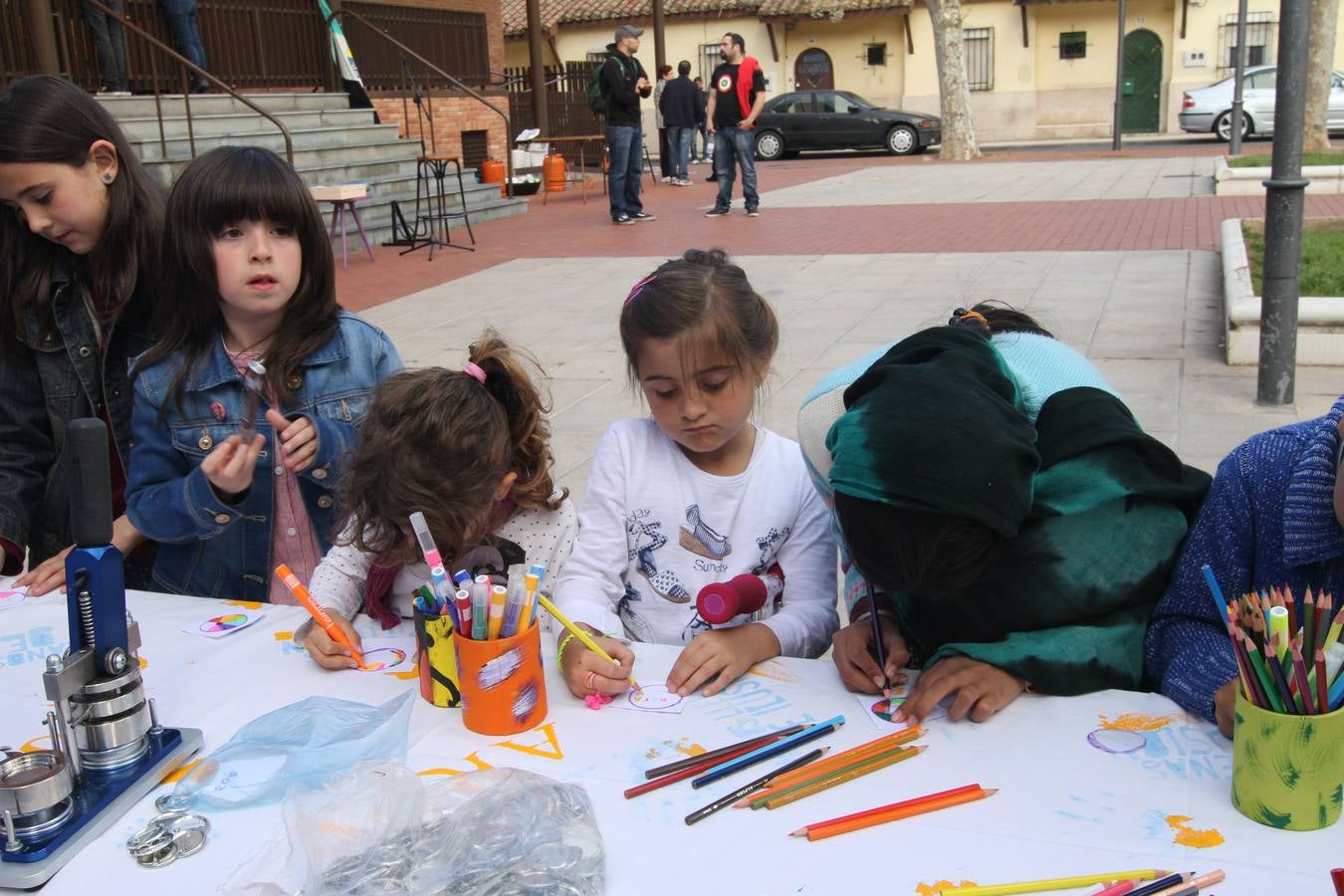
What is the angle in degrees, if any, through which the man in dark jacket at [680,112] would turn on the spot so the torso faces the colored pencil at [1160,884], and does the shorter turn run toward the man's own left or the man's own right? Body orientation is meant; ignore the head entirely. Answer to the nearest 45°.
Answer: approximately 180°

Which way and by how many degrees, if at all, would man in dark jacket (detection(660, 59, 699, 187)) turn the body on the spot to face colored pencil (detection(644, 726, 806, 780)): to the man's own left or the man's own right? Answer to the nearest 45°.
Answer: approximately 180°

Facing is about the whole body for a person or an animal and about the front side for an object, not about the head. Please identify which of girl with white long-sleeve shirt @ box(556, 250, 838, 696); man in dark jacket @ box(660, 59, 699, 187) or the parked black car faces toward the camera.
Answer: the girl with white long-sleeve shirt

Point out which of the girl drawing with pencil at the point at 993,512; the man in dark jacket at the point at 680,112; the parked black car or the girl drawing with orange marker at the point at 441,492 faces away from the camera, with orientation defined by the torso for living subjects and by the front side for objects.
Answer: the man in dark jacket

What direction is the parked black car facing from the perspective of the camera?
to the viewer's right

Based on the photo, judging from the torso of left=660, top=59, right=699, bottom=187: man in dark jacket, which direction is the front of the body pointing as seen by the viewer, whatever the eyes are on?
away from the camera

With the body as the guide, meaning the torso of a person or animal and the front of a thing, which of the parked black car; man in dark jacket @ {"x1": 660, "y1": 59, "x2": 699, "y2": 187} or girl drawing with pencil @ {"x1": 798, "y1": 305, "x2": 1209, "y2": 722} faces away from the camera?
the man in dark jacket

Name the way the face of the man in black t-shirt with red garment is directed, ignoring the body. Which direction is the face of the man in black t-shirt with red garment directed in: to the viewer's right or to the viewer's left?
to the viewer's left

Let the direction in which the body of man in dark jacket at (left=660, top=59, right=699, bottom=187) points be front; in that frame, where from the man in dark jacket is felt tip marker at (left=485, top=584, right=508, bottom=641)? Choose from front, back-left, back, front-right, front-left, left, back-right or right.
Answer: back

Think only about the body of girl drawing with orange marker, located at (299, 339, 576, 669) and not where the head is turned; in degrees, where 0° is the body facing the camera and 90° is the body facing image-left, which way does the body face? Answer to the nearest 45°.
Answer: approximately 45°

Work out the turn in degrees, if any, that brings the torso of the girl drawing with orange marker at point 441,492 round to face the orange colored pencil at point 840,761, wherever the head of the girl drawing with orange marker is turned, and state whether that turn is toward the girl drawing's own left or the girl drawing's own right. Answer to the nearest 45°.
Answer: approximately 90° to the girl drawing's own left
